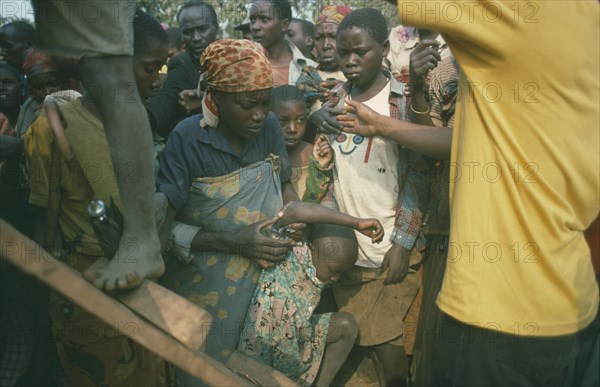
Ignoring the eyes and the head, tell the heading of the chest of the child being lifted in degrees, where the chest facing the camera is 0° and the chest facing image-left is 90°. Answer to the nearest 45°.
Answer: approximately 270°

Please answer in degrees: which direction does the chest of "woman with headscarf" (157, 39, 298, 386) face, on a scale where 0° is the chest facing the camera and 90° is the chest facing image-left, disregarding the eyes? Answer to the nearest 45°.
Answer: approximately 315°

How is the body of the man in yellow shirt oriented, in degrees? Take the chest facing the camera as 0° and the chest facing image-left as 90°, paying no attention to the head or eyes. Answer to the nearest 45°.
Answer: approximately 135°

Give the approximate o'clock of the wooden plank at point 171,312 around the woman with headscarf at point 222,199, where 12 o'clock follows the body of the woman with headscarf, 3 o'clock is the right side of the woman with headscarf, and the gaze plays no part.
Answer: The wooden plank is roughly at 2 o'clock from the woman with headscarf.

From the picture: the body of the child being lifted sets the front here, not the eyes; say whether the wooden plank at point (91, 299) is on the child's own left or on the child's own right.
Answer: on the child's own right
